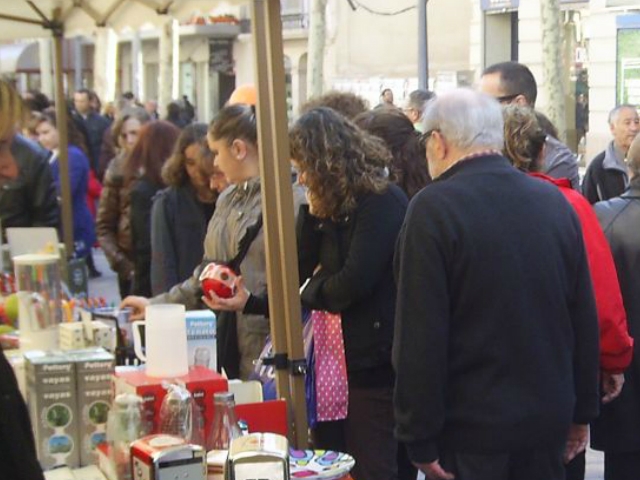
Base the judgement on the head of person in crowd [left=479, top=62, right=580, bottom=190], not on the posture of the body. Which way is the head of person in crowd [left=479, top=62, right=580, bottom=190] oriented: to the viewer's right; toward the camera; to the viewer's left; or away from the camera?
to the viewer's left

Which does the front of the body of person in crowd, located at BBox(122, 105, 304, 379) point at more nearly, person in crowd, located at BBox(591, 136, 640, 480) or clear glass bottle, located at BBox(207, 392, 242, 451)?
the clear glass bottle

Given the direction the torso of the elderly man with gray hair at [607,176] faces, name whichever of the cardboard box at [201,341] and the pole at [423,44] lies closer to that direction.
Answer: the cardboard box

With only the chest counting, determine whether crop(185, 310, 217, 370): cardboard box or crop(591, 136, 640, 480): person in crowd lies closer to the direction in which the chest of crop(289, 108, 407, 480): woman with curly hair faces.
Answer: the cardboard box

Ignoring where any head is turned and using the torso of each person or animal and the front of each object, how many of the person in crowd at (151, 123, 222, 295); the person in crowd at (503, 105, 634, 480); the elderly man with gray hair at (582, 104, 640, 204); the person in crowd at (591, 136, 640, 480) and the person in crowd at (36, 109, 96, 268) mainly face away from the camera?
2

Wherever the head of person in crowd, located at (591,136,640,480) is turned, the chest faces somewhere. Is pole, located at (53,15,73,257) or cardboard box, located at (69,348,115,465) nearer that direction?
the pole

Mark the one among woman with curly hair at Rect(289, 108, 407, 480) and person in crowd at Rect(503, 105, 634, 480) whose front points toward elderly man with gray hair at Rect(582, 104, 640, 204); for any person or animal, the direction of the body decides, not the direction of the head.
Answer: the person in crowd

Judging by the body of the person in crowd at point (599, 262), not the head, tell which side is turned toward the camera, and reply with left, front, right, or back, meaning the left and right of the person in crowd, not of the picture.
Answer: back

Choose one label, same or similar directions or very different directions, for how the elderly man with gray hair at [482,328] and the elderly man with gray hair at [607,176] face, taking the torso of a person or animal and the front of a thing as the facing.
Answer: very different directions

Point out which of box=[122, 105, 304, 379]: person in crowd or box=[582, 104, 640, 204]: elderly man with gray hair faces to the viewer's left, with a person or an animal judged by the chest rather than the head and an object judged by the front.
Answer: the person in crowd

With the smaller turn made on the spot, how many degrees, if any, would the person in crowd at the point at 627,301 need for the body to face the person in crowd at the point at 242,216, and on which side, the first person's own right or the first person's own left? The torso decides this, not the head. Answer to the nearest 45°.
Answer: approximately 90° to the first person's own left
